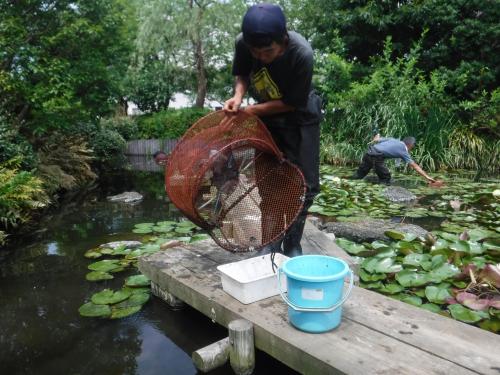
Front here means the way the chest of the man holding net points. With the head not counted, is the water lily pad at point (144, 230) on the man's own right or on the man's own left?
on the man's own right

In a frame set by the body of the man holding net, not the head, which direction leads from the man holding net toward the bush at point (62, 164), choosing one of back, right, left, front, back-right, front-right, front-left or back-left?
right

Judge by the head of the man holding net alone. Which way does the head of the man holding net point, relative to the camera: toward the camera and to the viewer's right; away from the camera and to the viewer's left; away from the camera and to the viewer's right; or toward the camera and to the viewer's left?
toward the camera and to the viewer's left

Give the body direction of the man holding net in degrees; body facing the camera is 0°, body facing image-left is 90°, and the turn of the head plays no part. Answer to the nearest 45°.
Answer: approximately 45°

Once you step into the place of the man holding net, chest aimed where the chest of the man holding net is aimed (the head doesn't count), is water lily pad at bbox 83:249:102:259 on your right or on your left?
on your right

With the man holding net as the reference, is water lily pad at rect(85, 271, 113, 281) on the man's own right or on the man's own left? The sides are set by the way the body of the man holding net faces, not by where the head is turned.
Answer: on the man's own right

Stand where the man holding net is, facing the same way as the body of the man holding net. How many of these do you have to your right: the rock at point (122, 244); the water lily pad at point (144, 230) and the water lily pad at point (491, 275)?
2
